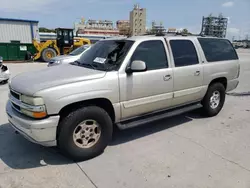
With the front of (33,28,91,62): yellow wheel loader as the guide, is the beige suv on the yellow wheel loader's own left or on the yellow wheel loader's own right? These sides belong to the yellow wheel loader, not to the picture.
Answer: on the yellow wheel loader's own left

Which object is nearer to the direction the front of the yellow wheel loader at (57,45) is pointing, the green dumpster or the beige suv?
the green dumpster

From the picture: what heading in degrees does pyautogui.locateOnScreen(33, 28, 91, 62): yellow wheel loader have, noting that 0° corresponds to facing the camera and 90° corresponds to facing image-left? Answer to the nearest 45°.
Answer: approximately 90°

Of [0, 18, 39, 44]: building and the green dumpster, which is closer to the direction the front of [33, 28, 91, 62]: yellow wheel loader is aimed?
the green dumpster

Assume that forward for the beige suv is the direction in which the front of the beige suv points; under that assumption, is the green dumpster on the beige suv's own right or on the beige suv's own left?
on the beige suv's own right

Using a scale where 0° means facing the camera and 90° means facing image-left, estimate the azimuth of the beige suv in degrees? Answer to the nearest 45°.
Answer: approximately 45°

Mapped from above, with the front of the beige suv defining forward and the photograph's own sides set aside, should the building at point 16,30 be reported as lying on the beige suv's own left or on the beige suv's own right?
on the beige suv's own right

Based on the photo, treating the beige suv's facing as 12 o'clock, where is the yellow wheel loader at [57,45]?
The yellow wheel loader is roughly at 4 o'clock from the beige suv.

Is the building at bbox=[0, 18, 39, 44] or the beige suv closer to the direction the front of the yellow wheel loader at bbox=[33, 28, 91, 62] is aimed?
the building
